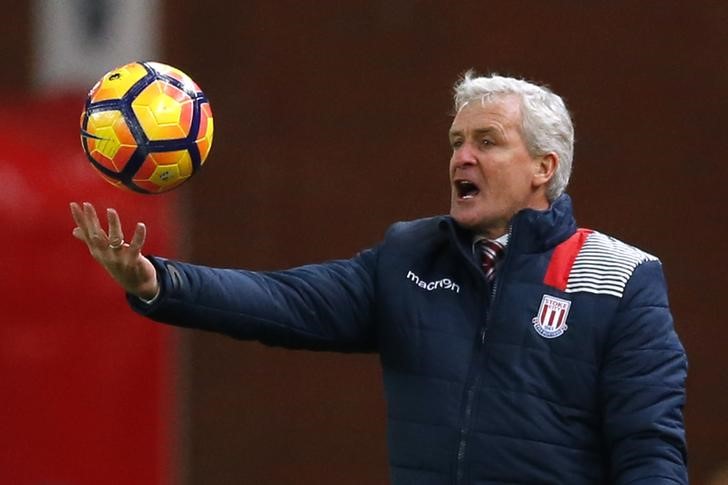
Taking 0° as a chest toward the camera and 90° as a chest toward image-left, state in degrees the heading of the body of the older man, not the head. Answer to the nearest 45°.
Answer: approximately 45°

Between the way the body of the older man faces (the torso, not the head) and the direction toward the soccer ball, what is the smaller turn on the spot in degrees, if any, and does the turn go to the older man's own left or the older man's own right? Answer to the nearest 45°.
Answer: approximately 45° to the older man's own right
